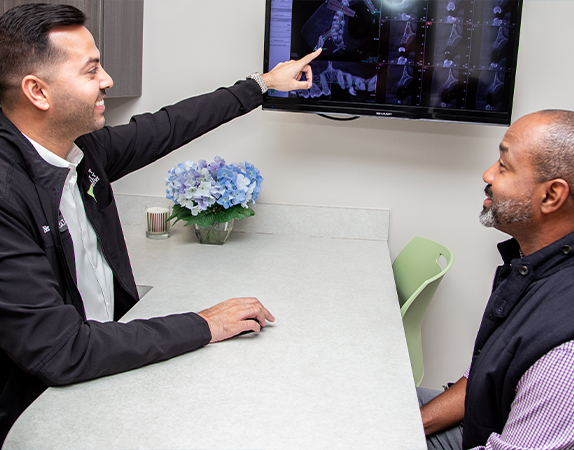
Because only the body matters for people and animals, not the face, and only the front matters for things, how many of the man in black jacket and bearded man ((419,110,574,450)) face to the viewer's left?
1

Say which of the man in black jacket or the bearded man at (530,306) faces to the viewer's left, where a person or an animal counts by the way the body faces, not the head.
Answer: the bearded man

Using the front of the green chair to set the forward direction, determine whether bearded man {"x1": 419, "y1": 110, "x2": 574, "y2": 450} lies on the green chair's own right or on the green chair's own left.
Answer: on the green chair's own left

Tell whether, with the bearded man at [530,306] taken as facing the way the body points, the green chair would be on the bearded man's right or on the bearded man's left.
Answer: on the bearded man's right

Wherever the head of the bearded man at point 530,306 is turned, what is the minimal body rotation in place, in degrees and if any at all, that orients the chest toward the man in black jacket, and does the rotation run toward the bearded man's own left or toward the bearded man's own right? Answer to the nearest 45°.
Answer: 0° — they already face them

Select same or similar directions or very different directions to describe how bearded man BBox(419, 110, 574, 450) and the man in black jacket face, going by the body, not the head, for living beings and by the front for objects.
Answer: very different directions

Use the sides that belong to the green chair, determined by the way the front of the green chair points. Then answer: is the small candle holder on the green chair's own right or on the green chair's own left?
on the green chair's own right

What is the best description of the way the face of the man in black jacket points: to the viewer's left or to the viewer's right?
to the viewer's right

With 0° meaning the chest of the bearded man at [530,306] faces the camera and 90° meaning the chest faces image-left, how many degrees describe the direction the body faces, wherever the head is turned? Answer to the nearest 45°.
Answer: approximately 90°

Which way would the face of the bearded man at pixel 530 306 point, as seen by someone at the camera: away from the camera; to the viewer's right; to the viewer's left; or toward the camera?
to the viewer's left
